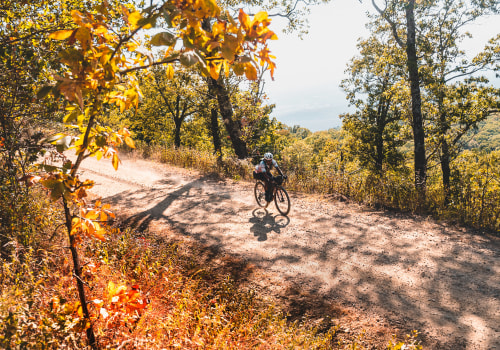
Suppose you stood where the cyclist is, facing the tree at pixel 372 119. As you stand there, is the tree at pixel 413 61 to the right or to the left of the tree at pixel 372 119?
right

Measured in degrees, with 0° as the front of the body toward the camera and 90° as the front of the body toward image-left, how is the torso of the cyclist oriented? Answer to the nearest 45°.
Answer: approximately 315°

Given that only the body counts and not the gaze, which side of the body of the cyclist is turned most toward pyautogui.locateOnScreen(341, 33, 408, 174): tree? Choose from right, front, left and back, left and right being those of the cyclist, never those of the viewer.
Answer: left

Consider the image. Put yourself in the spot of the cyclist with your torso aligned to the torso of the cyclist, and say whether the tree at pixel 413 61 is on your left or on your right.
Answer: on your left
